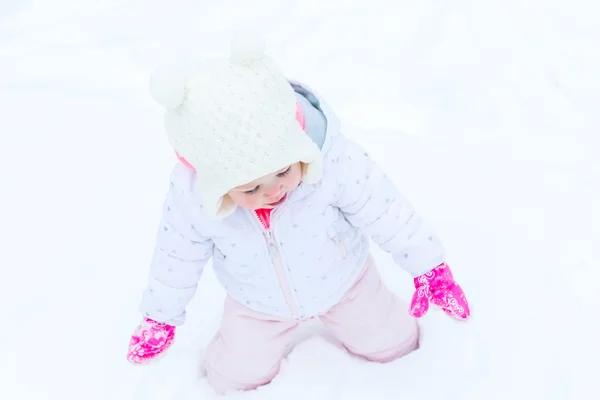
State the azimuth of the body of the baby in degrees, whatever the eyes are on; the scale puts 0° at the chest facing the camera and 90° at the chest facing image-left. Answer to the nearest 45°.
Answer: approximately 0°
